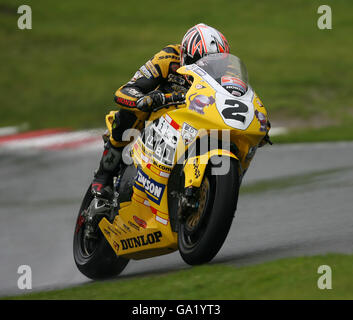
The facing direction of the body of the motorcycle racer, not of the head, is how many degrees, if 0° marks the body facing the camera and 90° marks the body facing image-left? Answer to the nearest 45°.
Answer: approximately 315°

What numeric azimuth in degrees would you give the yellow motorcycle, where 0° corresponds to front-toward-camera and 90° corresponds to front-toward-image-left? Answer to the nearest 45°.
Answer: approximately 315°
